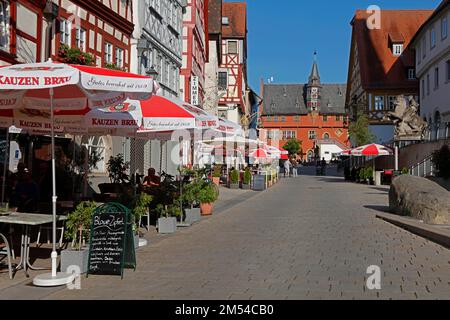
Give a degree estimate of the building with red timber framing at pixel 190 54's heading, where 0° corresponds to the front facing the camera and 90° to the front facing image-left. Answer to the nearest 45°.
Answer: approximately 270°

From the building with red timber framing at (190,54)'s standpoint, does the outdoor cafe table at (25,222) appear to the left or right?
on its right

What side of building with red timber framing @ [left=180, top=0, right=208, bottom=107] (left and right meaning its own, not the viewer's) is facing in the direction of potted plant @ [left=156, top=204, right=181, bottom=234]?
right

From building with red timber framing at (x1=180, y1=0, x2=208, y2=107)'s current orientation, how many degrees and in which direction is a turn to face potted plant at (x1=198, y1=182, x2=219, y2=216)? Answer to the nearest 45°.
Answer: approximately 90° to its right

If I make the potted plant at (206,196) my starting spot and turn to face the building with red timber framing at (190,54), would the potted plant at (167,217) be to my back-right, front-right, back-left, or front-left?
back-left

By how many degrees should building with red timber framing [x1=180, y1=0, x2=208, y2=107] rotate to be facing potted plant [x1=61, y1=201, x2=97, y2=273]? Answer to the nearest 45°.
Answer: approximately 90° to its right

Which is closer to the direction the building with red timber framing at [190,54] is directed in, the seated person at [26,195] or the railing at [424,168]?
the railing

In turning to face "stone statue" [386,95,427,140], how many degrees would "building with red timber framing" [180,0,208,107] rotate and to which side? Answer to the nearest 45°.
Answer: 0° — it already faces it
